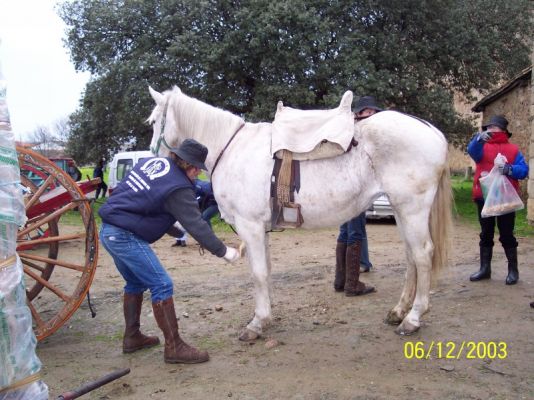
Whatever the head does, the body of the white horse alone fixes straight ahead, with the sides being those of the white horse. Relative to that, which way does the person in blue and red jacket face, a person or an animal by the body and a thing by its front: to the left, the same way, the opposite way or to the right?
to the left

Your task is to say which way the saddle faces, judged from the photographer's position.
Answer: facing to the left of the viewer

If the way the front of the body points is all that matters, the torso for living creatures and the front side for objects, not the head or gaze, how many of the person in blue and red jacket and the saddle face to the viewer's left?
1

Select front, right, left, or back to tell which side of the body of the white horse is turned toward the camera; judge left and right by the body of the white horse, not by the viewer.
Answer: left

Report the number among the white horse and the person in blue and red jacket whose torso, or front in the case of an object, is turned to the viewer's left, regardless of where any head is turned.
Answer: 1

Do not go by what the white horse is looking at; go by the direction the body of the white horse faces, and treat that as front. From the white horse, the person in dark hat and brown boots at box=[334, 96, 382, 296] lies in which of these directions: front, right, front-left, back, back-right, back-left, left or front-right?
right

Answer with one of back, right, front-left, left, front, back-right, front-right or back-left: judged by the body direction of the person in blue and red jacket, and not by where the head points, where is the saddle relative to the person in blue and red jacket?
front-right

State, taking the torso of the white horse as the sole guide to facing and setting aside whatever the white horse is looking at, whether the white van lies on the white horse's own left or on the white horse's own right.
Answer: on the white horse's own right

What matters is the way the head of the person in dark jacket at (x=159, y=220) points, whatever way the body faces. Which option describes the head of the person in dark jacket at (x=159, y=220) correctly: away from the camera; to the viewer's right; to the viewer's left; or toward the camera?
to the viewer's right

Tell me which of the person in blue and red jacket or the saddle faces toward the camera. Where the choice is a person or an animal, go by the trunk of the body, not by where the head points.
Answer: the person in blue and red jacket

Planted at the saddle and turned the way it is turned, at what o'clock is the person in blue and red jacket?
The person in blue and red jacket is roughly at 5 o'clock from the saddle.

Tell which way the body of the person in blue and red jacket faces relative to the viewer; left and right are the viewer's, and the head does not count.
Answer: facing the viewer

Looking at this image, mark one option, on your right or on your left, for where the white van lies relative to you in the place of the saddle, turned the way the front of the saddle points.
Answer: on your right

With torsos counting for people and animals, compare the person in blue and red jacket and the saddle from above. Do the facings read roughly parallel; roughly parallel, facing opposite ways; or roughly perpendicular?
roughly perpendicular

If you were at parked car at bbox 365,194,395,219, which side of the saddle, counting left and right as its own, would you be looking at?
right

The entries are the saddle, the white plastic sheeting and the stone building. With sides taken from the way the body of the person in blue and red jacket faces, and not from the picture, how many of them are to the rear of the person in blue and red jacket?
1
